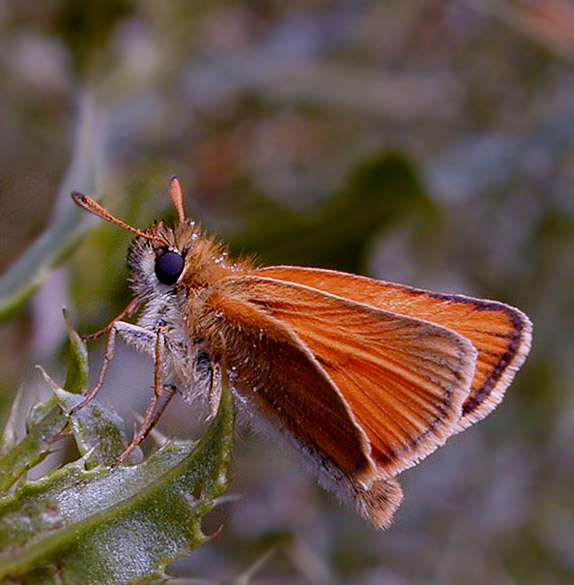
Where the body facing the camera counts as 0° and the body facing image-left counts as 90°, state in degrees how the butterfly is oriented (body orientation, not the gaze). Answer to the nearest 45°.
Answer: approximately 90°
